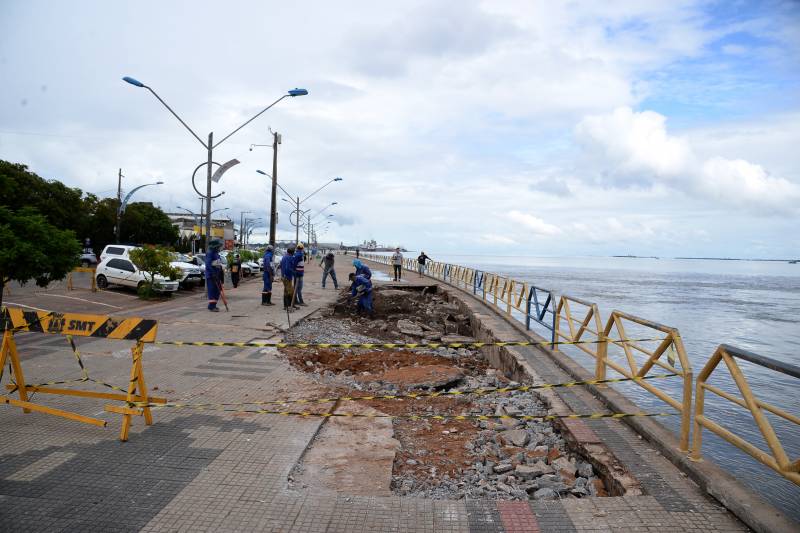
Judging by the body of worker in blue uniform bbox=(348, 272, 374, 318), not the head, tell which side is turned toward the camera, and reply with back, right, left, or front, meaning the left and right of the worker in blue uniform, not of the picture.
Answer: left

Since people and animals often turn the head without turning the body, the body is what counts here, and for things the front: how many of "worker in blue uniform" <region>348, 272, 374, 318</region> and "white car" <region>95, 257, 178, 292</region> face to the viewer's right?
1

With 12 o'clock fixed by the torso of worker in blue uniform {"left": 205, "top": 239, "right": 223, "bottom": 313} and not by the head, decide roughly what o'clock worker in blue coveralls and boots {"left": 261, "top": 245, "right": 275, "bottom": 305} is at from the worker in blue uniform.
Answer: The worker in blue coveralls and boots is roughly at 11 o'clock from the worker in blue uniform.

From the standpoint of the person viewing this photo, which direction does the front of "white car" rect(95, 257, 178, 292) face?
facing to the right of the viewer

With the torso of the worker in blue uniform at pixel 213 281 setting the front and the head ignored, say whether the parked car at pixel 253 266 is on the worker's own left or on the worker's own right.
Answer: on the worker's own left

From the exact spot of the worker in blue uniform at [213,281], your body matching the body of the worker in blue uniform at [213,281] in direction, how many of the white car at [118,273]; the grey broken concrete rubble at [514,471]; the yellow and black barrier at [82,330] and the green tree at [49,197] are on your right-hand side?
2

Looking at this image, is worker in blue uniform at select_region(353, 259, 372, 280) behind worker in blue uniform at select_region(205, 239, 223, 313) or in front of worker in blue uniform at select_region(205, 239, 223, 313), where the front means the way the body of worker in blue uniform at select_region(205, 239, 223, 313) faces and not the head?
in front

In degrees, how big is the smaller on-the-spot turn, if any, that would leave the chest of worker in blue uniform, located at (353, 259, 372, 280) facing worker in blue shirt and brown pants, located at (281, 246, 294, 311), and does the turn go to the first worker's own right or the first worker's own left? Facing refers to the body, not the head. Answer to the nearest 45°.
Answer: approximately 45° to the first worker's own left

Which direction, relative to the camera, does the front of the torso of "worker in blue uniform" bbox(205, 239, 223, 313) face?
to the viewer's right

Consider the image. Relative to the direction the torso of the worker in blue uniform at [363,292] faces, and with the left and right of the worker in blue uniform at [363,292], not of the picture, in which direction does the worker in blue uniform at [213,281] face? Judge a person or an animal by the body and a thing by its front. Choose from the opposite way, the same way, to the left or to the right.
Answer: the opposite way

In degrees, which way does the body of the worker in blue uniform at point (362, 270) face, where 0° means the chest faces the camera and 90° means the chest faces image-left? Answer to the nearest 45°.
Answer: approximately 90°

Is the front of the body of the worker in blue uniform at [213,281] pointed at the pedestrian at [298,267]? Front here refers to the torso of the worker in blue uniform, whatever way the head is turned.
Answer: yes

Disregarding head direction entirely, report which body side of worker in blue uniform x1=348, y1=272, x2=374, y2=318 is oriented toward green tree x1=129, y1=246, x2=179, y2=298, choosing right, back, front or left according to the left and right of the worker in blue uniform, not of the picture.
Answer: front
